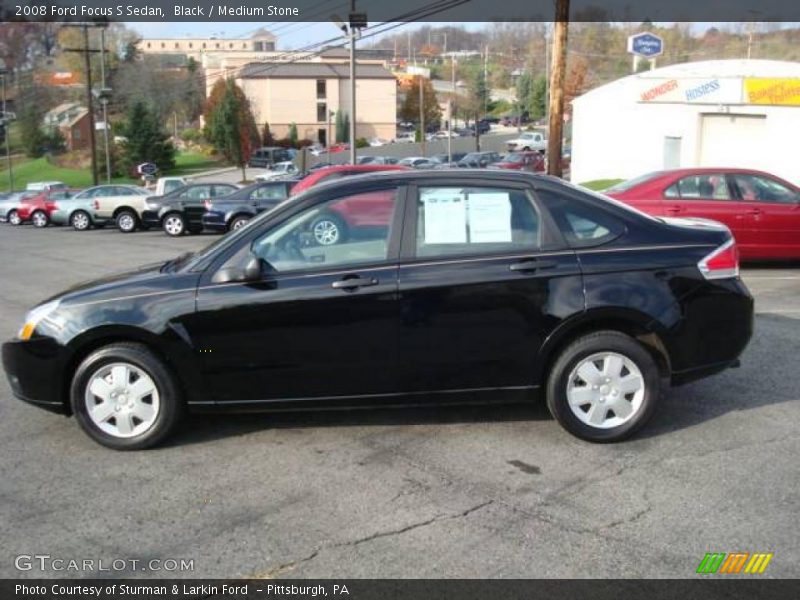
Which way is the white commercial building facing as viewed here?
toward the camera

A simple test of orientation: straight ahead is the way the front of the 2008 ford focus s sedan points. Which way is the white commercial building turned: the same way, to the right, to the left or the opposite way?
to the left

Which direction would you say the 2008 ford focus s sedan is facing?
to the viewer's left

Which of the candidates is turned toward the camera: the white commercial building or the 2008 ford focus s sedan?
the white commercial building

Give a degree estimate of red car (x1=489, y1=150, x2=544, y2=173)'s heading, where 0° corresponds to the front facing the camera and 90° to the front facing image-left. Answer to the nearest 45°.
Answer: approximately 45°

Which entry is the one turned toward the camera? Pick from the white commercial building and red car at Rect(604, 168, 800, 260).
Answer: the white commercial building

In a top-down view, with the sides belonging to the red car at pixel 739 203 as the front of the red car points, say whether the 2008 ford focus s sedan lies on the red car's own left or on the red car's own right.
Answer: on the red car's own right

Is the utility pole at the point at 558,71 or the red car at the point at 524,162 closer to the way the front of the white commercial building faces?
the utility pole

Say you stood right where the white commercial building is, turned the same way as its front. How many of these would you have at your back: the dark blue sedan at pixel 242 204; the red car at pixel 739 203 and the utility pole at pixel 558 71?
0

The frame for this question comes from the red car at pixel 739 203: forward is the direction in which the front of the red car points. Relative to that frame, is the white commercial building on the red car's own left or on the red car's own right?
on the red car's own left

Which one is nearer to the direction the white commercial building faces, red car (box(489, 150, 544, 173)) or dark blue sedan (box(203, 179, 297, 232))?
the dark blue sedan
